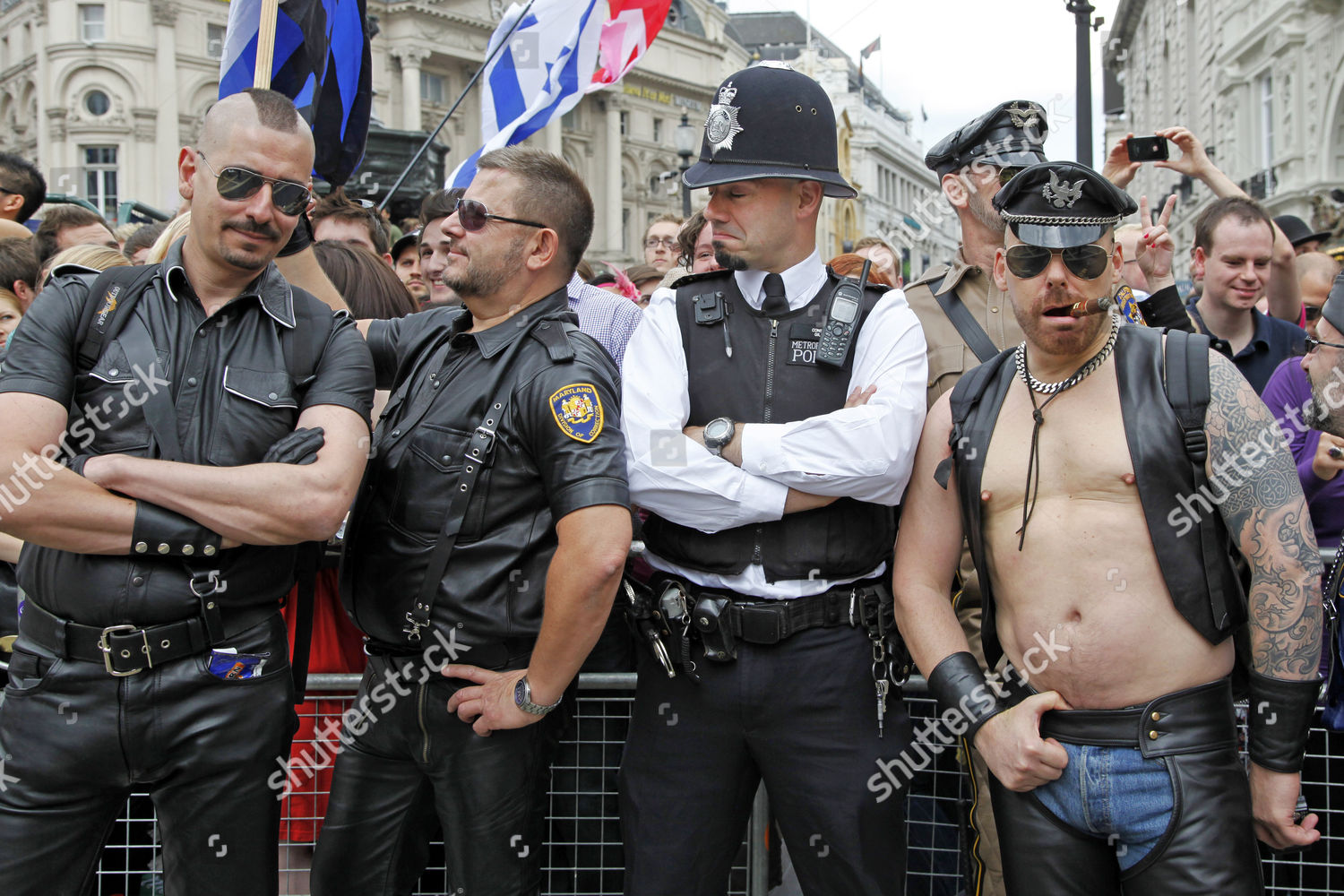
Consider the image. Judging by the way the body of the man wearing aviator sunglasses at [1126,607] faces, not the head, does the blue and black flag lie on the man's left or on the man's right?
on the man's right

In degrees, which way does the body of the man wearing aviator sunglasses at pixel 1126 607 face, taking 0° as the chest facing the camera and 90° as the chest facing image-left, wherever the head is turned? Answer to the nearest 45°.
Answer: approximately 0°

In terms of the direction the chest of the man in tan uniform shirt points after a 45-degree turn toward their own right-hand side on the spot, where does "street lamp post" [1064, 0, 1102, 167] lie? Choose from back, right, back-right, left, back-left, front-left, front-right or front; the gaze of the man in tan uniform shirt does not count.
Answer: back

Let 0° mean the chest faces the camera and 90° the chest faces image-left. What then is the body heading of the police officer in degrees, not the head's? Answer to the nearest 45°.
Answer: approximately 0°

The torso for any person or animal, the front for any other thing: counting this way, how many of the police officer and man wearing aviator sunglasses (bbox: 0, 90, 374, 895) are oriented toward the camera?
2

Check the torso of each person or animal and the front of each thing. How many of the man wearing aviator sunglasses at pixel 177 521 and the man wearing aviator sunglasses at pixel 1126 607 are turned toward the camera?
2

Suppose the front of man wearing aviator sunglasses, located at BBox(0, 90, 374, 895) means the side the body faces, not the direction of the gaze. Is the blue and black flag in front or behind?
behind
